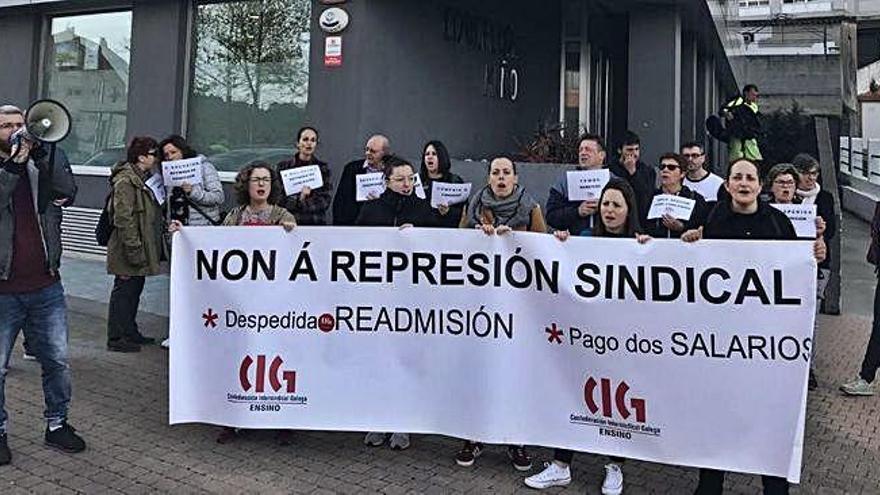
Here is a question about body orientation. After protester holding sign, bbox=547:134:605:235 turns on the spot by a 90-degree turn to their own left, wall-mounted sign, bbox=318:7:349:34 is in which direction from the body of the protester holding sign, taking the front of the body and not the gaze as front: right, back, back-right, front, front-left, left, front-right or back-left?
back

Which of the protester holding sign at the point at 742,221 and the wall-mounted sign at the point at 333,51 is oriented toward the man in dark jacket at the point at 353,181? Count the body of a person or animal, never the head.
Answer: the wall-mounted sign

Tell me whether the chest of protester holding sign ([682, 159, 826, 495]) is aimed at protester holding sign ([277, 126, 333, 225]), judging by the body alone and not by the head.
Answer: no

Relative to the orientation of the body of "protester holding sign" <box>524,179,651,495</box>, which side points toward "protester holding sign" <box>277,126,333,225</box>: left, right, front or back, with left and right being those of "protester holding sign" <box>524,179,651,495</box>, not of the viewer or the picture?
right

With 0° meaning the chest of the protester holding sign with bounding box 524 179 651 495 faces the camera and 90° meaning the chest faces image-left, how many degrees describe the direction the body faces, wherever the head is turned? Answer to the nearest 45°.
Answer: approximately 45°

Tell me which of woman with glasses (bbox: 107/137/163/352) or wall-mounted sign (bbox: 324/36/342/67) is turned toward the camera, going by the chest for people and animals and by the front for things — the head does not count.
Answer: the wall-mounted sign

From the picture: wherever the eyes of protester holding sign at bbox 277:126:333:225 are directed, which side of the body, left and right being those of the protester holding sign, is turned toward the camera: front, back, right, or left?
front

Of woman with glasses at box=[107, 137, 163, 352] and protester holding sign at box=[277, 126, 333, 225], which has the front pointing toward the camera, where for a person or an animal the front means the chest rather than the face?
the protester holding sign

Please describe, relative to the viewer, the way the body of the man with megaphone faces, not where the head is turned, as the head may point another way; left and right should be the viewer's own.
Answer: facing the viewer and to the right of the viewer

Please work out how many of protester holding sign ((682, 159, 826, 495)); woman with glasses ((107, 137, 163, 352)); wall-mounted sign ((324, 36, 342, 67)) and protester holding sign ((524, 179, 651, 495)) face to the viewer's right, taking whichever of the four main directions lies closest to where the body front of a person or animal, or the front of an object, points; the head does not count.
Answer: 1

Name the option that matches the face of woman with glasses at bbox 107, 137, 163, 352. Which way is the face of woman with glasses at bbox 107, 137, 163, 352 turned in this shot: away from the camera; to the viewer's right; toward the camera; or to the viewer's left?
to the viewer's right

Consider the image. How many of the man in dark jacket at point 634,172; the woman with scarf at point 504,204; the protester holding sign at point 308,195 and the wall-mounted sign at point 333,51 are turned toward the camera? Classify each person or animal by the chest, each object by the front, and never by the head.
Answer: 4

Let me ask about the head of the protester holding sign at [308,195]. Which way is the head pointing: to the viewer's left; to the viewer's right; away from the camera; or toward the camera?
toward the camera

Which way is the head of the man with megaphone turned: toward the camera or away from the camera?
toward the camera

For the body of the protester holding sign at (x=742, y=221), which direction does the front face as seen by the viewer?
toward the camera

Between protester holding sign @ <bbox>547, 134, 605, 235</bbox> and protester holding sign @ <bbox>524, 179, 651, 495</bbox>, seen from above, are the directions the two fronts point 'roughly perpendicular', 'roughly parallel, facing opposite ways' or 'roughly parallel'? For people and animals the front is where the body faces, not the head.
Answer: roughly parallel

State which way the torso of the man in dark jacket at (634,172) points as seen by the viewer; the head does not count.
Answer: toward the camera

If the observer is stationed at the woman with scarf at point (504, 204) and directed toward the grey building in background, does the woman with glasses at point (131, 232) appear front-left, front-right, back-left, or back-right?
front-left
